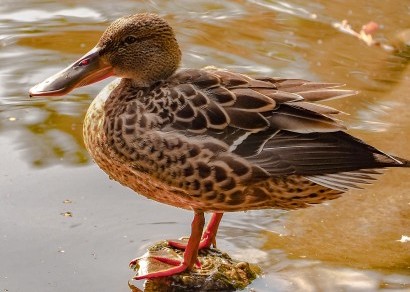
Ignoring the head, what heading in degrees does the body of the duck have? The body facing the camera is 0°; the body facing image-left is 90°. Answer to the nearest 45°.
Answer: approximately 90°
